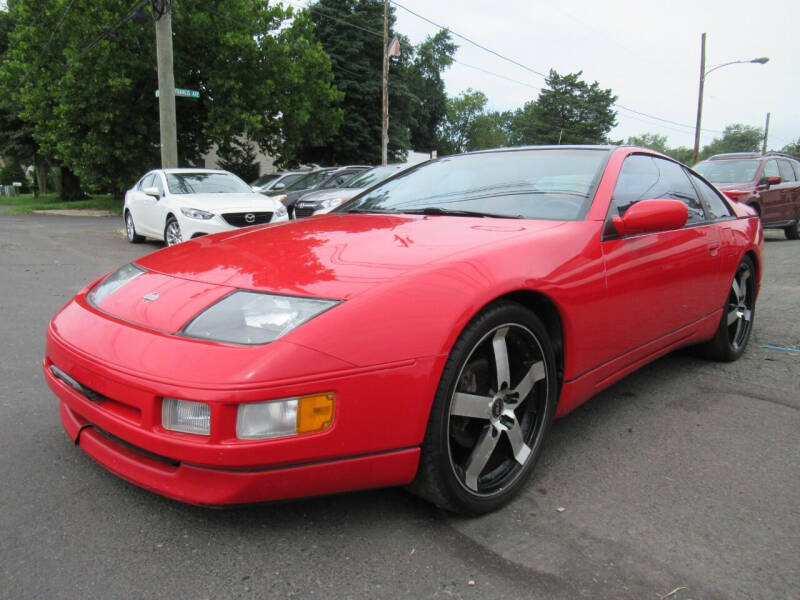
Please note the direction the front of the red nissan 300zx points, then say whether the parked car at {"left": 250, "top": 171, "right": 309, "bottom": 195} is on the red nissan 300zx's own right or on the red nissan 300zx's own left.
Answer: on the red nissan 300zx's own right

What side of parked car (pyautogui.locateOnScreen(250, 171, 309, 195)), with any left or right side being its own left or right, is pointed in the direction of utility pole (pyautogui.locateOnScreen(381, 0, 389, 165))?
back

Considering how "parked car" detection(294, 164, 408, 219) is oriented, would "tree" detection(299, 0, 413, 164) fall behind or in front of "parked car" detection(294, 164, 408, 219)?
behind

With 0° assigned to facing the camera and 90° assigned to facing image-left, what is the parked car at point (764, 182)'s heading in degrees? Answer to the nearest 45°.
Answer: approximately 45°

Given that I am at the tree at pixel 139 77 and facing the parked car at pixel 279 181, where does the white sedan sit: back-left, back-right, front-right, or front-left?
front-right

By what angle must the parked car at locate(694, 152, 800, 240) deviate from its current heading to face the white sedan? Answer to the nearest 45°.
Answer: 0° — it already faces it

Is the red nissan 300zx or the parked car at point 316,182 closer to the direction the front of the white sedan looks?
the red nissan 300zx

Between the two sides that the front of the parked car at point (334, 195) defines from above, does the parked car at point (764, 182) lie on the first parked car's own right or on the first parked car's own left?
on the first parked car's own left

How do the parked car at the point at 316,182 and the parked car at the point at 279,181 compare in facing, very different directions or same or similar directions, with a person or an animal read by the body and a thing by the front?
same or similar directions

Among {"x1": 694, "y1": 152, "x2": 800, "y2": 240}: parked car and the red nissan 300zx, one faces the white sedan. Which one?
the parked car

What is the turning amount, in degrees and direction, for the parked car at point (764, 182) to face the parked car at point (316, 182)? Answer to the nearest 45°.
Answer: approximately 45° to its right

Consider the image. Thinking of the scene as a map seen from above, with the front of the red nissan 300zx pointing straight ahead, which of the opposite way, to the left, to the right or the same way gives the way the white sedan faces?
to the left

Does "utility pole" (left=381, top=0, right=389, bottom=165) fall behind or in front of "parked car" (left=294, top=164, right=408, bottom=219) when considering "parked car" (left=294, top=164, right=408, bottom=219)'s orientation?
behind

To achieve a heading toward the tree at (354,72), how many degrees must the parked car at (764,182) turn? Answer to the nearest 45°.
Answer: approximately 90° to its right

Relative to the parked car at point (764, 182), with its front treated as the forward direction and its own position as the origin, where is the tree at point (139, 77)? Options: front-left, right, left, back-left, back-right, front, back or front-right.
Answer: front-right

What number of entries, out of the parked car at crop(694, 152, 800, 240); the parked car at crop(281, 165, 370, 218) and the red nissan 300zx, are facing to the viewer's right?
0

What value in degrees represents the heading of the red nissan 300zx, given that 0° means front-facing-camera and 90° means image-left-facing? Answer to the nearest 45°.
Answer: approximately 45°

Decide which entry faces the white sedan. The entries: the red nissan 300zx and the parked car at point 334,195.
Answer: the parked car
